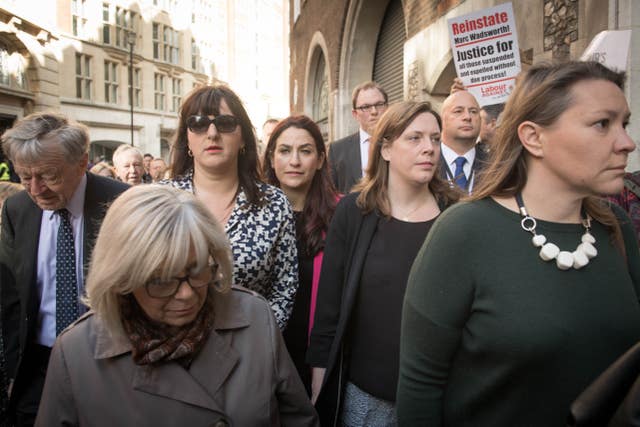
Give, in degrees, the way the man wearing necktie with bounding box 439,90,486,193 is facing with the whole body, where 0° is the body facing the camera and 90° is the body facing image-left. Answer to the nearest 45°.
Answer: approximately 0°

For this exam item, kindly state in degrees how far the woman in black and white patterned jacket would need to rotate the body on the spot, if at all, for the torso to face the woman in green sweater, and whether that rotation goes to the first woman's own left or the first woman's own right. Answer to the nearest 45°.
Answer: approximately 45° to the first woman's own left

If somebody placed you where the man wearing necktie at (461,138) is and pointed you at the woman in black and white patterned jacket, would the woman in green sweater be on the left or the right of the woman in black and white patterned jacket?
left

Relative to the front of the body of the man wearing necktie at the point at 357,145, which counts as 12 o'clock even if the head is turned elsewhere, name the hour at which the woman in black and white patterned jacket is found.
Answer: The woman in black and white patterned jacket is roughly at 2 o'clock from the man wearing necktie.

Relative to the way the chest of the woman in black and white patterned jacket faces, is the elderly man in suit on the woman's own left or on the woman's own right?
on the woman's own right

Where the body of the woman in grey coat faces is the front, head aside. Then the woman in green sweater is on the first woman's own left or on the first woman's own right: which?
on the first woman's own left
